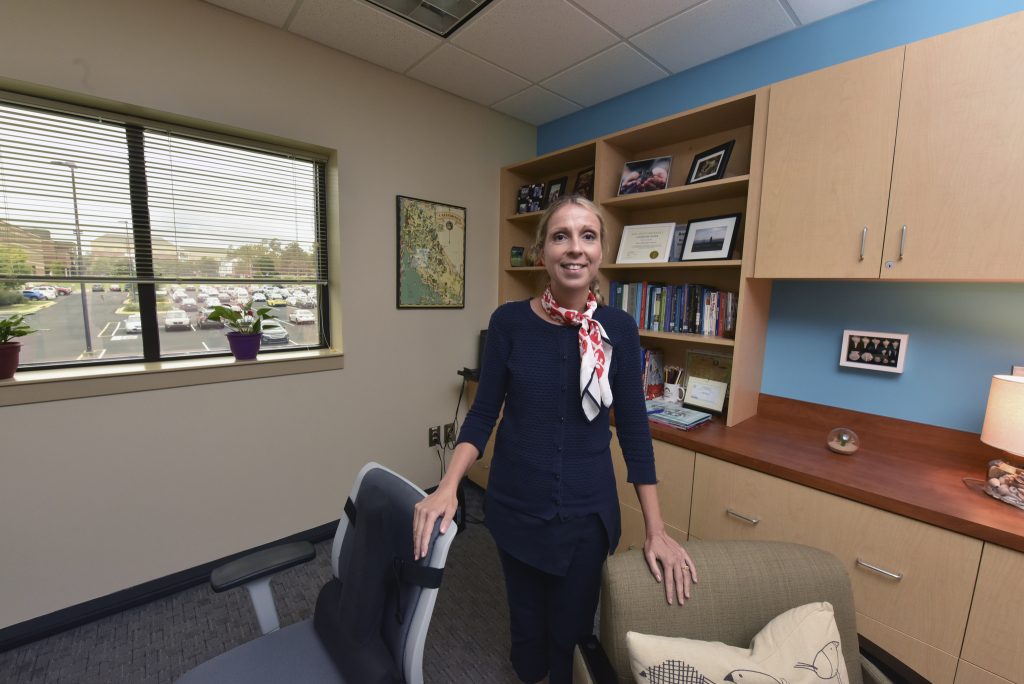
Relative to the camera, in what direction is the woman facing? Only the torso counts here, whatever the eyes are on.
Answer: toward the camera

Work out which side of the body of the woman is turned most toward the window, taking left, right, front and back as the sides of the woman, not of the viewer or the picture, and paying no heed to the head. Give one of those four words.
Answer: right

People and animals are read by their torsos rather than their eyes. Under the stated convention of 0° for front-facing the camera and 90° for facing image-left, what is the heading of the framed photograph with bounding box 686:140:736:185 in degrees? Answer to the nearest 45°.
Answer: approximately 45°

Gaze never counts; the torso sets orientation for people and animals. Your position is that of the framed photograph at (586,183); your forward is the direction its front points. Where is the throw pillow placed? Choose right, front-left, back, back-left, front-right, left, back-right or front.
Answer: front-left

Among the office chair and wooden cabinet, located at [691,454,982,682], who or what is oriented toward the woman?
the wooden cabinet

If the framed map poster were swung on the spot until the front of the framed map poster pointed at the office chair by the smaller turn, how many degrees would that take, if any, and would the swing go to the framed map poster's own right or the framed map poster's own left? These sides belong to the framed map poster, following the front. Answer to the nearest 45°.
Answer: approximately 45° to the framed map poster's own right

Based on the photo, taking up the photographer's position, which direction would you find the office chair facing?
facing the viewer and to the left of the viewer

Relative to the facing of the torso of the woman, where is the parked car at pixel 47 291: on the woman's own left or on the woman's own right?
on the woman's own right

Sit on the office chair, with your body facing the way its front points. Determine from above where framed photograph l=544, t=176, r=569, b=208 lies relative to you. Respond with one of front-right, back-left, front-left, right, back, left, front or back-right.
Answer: back

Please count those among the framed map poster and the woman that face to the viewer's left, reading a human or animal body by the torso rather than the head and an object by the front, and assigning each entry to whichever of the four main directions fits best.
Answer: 0
